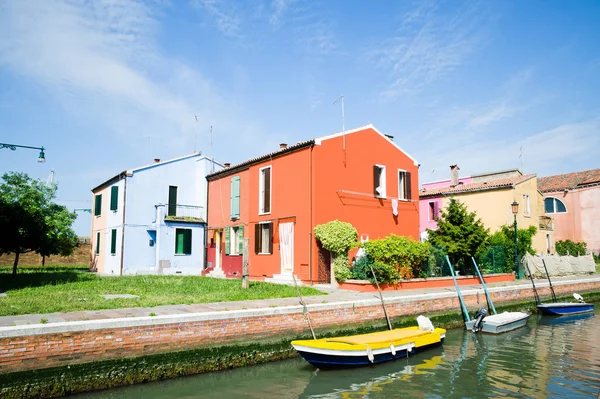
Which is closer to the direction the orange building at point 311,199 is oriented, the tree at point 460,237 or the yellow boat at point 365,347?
the yellow boat

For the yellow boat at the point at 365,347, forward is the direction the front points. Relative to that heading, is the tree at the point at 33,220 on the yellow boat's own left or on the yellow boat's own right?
on the yellow boat's own right

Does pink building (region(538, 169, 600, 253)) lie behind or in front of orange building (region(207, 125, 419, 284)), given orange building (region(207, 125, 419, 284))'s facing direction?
behind

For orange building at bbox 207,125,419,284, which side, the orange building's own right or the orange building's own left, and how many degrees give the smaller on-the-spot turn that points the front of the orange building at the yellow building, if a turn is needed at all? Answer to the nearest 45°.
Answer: approximately 180°

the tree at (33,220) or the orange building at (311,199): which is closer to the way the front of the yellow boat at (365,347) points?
the tree

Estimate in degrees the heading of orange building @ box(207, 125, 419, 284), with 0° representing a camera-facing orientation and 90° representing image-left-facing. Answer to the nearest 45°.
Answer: approximately 45°

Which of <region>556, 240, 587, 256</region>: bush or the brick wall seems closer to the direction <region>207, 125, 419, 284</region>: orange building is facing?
the brick wall

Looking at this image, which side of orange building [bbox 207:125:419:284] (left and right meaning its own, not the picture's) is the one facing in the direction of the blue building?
right

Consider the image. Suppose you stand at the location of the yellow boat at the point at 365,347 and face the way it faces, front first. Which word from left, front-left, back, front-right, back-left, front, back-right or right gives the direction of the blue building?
right

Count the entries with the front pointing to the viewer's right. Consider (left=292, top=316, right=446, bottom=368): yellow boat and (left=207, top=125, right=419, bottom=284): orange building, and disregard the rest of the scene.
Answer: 0
